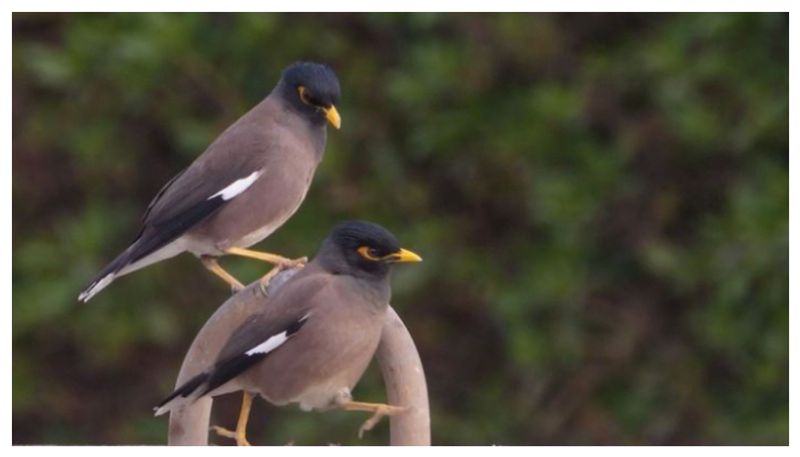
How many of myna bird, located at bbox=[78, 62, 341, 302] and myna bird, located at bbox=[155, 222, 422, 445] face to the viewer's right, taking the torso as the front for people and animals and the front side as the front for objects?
2

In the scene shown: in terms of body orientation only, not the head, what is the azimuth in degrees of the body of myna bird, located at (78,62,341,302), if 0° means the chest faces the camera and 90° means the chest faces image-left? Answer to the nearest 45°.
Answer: approximately 270°

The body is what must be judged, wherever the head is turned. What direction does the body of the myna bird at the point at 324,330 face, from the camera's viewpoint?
to the viewer's right
